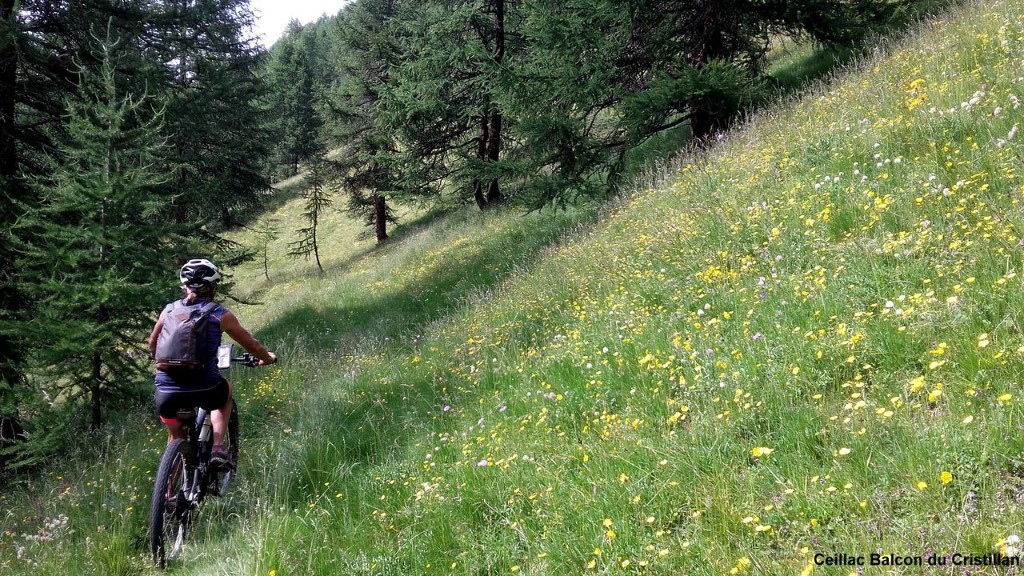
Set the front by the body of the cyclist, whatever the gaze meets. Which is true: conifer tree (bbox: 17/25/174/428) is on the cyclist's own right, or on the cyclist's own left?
on the cyclist's own left

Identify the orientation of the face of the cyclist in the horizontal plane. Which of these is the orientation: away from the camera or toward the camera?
away from the camera

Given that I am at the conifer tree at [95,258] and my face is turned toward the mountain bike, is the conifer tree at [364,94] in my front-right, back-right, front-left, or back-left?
back-left

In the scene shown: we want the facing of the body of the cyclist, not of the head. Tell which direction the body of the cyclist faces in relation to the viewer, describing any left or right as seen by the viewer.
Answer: facing away from the viewer and to the right of the viewer

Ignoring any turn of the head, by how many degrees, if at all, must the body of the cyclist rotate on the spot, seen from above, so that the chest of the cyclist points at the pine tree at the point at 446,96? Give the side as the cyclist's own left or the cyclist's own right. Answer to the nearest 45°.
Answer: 0° — they already face it
